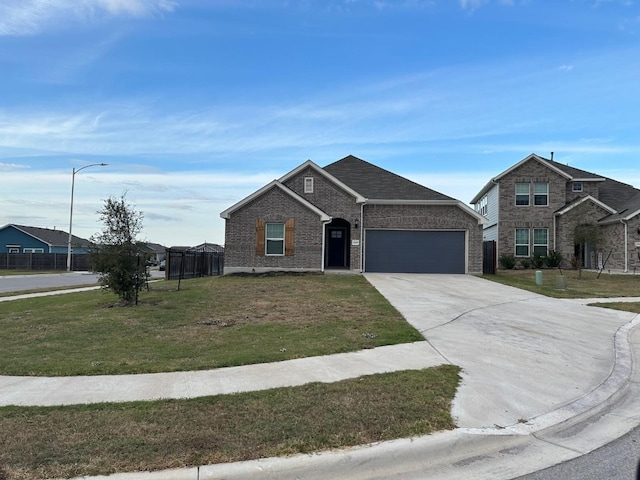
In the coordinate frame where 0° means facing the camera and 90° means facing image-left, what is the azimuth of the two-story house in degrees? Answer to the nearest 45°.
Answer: approximately 0°

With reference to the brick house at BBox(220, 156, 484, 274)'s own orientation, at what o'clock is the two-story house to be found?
The two-story house is roughly at 8 o'clock from the brick house.

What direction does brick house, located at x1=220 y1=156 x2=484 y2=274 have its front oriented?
toward the camera

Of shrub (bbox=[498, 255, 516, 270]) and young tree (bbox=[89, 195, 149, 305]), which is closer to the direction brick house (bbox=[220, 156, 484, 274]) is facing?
the young tree

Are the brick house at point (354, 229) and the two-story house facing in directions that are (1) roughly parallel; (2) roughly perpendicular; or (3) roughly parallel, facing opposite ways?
roughly parallel

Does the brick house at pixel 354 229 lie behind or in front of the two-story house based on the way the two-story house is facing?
in front

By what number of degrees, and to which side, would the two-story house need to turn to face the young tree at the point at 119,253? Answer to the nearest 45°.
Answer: approximately 45° to its right

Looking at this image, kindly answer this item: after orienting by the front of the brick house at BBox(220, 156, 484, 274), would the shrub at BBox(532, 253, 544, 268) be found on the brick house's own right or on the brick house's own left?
on the brick house's own left

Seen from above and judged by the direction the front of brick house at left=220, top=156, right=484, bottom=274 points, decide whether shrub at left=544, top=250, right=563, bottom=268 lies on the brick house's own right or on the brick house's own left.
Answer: on the brick house's own left
